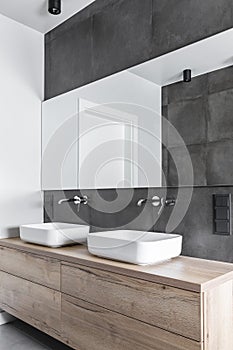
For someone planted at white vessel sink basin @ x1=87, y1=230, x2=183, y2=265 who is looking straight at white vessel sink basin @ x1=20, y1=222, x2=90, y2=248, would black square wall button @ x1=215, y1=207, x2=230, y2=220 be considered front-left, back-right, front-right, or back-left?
back-right

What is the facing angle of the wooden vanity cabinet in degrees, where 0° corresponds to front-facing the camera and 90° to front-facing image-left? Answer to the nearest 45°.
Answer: approximately 45°

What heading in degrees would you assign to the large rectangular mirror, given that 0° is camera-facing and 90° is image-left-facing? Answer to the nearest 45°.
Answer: approximately 45°

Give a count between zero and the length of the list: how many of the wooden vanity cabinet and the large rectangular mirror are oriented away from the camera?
0
